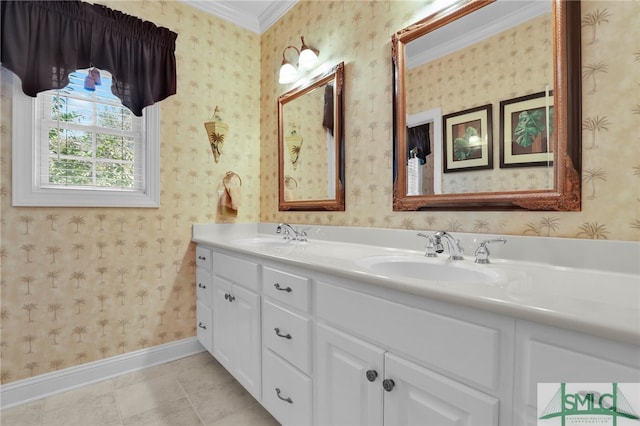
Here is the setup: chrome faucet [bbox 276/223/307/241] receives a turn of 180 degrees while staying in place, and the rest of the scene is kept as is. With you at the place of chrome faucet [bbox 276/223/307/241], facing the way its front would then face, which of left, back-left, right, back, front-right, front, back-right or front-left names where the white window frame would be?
back-left

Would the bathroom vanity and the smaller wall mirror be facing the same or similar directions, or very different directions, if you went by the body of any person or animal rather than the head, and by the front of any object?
same or similar directions

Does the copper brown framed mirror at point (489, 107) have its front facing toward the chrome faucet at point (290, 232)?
no

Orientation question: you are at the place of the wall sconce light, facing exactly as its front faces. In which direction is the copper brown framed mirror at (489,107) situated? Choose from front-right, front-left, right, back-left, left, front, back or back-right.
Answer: left

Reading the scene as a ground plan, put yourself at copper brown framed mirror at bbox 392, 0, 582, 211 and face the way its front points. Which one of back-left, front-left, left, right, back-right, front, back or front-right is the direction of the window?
front-right

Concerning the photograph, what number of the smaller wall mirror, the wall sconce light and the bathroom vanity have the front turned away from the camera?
0

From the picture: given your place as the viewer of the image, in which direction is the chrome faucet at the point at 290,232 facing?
facing the viewer and to the left of the viewer

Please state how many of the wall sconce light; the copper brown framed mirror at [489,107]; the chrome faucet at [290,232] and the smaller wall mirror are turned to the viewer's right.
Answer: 0

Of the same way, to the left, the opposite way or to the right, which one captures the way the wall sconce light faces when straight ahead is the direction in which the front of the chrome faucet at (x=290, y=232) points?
the same way

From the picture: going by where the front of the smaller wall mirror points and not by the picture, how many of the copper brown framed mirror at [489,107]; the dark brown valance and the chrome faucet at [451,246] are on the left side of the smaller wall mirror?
2

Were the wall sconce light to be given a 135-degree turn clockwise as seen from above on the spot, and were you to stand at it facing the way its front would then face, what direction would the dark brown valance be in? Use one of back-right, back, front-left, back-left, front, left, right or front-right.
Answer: left

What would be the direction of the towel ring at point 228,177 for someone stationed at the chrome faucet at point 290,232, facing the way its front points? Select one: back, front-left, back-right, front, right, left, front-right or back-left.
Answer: right

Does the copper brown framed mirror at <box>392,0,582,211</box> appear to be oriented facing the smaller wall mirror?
no
